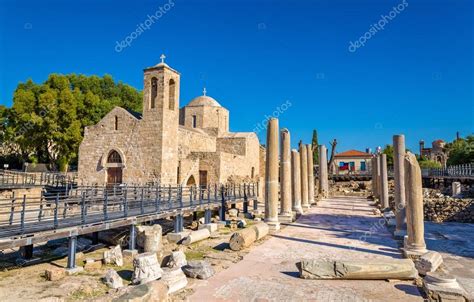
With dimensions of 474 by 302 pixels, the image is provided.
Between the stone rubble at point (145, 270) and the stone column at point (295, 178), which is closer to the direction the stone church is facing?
the stone rubble

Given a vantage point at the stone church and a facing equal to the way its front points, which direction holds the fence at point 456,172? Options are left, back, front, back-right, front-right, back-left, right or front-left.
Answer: back-left

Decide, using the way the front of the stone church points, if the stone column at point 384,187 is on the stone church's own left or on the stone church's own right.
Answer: on the stone church's own left

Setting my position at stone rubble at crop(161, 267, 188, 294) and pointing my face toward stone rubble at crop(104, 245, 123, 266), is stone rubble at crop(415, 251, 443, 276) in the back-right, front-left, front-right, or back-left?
back-right

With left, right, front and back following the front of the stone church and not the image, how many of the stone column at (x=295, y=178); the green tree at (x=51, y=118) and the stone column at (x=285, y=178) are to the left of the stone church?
2

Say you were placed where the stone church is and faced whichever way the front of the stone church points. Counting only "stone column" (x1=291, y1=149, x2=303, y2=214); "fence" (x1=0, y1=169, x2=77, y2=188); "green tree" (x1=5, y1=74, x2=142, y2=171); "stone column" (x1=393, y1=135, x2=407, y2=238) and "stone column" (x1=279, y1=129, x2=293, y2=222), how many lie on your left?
3

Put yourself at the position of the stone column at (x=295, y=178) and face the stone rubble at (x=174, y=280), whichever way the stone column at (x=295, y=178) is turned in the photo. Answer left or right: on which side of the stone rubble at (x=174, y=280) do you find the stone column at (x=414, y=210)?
left

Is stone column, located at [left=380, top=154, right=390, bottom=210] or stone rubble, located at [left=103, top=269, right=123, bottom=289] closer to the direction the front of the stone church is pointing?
the stone rubble

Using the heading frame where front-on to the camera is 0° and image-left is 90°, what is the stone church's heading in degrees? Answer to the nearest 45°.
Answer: approximately 45°

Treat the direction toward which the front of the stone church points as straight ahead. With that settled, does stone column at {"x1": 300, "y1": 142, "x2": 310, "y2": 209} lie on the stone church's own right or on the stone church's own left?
on the stone church's own left

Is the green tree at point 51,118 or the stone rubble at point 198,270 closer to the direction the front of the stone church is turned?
the stone rubble

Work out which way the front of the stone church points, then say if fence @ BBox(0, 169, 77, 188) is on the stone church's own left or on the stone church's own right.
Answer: on the stone church's own right

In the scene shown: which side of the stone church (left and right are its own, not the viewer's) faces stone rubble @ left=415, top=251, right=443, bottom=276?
left

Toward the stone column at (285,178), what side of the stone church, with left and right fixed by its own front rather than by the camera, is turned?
left

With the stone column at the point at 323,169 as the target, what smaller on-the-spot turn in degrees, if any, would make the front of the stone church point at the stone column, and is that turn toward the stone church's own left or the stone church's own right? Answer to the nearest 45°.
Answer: approximately 135° to the stone church's own left

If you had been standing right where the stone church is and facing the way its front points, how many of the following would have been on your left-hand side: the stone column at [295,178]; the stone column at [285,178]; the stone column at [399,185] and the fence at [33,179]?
3
